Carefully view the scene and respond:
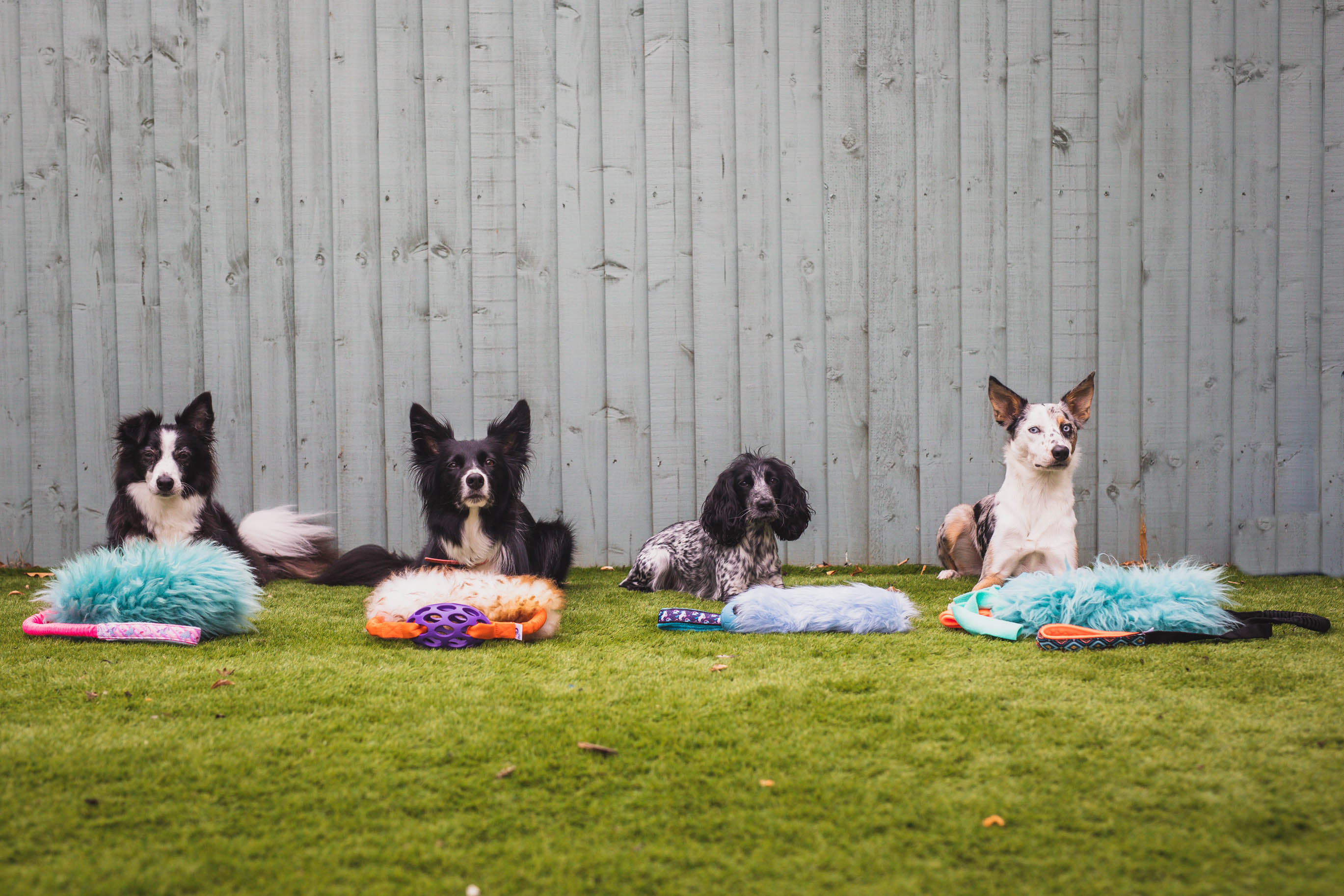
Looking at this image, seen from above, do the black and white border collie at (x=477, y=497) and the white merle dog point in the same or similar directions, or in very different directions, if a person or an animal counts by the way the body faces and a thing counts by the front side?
same or similar directions

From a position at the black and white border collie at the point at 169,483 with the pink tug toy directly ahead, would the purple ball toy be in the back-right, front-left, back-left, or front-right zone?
front-left

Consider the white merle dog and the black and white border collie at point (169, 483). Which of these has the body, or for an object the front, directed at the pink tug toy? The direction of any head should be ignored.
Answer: the black and white border collie

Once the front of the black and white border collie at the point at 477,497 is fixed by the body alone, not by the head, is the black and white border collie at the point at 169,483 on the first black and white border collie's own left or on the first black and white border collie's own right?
on the first black and white border collie's own right

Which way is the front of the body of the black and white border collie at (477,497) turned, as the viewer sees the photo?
toward the camera

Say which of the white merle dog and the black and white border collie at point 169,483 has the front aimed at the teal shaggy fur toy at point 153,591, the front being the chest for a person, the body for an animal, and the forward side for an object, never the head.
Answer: the black and white border collie

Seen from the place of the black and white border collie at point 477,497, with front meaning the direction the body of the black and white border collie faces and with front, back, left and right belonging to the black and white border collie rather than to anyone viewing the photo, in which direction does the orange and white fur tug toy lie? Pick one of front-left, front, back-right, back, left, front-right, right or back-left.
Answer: front

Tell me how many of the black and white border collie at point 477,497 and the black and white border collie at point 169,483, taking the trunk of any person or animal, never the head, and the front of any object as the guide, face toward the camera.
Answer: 2

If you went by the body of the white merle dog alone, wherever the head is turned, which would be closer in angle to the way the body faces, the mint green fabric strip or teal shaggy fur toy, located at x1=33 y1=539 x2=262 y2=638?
the mint green fabric strip

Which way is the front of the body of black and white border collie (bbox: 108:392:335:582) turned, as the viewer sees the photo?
toward the camera

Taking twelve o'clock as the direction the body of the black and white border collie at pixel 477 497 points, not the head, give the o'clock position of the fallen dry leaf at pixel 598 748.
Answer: The fallen dry leaf is roughly at 12 o'clock from the black and white border collie.

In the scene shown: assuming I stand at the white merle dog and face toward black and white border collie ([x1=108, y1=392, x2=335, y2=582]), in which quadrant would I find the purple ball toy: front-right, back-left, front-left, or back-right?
front-left

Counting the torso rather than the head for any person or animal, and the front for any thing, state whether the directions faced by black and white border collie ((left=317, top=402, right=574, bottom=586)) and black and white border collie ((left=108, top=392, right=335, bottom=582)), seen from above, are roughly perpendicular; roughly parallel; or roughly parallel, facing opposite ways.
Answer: roughly parallel

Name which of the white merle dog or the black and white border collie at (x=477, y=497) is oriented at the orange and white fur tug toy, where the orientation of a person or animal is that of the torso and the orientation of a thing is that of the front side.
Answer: the black and white border collie

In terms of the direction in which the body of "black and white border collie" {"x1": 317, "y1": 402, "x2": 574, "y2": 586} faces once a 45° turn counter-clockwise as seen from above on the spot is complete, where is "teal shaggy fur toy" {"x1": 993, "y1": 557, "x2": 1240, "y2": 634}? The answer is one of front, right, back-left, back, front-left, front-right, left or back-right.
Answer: front

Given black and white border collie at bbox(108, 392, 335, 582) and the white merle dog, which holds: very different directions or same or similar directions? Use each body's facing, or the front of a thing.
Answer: same or similar directions
